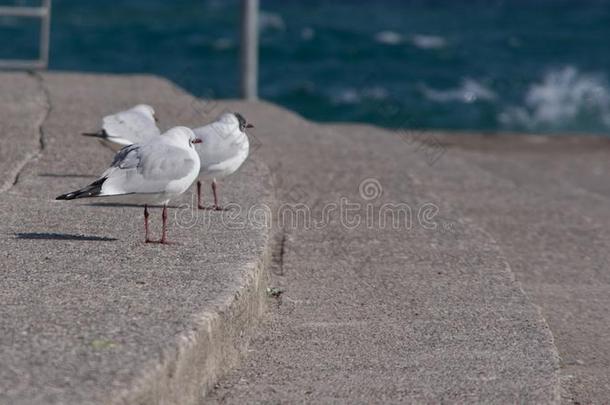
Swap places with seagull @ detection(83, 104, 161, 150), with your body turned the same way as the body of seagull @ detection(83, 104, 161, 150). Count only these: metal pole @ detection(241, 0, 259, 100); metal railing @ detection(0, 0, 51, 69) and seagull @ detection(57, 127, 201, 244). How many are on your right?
1

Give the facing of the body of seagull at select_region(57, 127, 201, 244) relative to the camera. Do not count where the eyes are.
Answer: to the viewer's right

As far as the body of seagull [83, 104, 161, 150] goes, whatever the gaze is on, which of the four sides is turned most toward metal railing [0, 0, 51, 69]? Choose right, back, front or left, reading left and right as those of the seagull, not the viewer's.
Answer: left

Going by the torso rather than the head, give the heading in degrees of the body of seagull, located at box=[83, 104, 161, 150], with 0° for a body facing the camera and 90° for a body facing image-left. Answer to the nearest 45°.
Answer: approximately 270°
